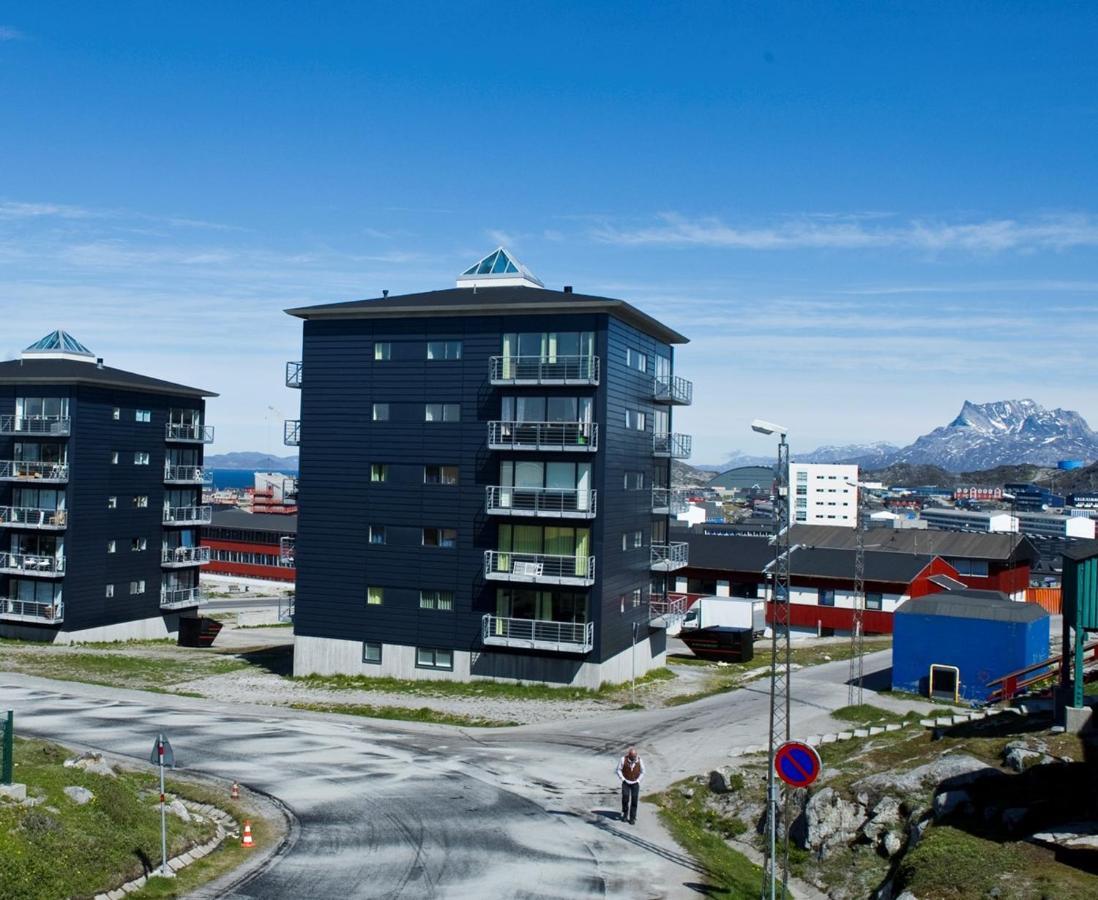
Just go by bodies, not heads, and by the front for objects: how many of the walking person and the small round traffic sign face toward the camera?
2

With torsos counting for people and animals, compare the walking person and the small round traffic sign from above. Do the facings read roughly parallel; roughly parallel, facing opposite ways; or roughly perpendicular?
roughly parallel

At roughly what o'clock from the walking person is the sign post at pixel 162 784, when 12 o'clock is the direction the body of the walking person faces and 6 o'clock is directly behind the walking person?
The sign post is roughly at 2 o'clock from the walking person.

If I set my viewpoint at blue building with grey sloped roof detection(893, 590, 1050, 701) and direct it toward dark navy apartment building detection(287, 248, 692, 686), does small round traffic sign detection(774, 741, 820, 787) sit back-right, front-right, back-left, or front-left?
front-left

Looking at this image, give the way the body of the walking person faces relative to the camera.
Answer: toward the camera

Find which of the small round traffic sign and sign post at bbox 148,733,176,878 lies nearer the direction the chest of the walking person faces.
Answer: the small round traffic sign

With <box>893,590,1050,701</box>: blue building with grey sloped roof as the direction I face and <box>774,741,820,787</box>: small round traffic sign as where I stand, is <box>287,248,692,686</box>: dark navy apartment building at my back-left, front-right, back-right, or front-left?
front-left

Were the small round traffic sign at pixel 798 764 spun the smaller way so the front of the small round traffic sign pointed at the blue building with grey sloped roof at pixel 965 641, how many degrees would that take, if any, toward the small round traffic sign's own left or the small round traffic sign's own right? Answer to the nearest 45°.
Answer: approximately 180°

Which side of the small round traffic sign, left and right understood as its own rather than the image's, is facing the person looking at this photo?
front

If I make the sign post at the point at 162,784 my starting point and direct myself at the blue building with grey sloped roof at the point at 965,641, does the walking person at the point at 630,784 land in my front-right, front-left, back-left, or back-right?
front-right

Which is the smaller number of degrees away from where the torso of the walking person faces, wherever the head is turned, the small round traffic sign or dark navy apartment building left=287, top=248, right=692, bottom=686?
the small round traffic sign

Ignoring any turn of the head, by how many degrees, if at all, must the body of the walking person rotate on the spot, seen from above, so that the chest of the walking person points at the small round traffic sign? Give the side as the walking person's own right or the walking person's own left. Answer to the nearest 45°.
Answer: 0° — they already face it

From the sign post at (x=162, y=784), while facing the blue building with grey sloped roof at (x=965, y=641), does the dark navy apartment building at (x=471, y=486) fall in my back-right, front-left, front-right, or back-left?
front-left

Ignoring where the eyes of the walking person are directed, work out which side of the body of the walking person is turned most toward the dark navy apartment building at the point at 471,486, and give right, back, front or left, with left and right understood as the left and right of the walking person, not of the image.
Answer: back

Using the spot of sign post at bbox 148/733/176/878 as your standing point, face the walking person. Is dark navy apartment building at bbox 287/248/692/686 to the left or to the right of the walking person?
left
